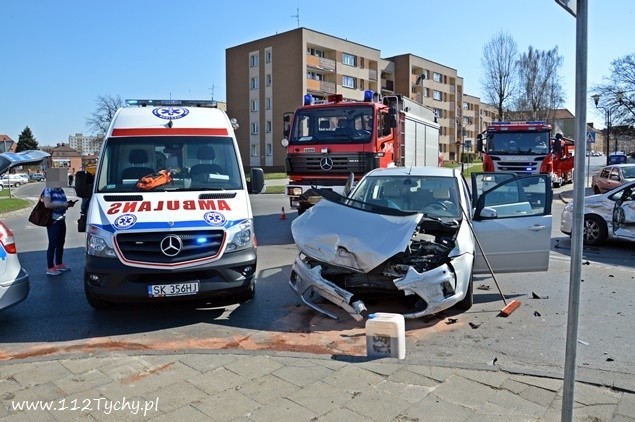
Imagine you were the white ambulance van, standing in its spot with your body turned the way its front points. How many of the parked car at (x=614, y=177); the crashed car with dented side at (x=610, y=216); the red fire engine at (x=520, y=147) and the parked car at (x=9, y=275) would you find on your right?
1

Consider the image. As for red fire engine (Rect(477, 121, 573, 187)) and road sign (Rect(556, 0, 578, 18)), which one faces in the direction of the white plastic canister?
the red fire engine

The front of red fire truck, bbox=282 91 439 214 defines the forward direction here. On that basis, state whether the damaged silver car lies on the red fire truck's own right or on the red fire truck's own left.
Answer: on the red fire truck's own left

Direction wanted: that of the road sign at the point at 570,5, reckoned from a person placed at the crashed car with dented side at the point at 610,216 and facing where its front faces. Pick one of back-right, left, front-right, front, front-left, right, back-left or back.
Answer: left

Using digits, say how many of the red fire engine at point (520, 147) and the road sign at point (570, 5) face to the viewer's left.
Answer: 0

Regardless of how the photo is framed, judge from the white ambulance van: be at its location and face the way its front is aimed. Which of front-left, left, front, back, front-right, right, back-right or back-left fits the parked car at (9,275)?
right

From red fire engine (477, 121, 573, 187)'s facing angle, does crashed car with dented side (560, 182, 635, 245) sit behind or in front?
in front

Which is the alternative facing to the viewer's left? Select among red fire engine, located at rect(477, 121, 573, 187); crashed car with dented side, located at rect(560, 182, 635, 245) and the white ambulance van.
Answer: the crashed car with dented side

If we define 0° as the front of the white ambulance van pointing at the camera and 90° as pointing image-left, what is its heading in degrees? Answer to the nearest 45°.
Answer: approximately 0°

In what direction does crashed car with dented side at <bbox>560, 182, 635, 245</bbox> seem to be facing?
to the viewer's left
